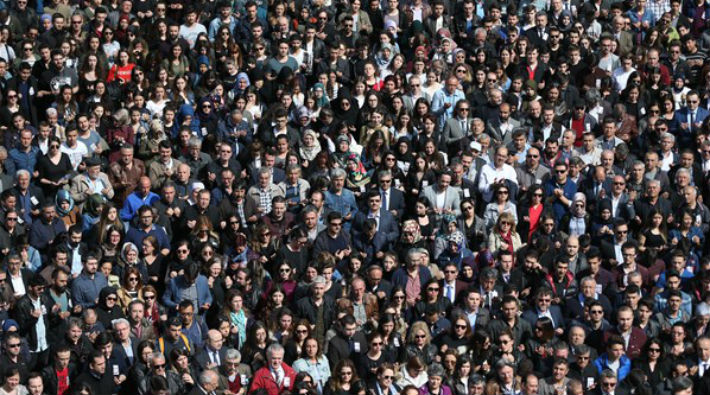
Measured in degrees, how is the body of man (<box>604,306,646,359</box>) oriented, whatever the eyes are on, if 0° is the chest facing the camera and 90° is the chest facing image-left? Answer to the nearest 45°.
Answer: approximately 0°

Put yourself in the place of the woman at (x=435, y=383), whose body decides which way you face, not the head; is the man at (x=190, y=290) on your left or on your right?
on your right

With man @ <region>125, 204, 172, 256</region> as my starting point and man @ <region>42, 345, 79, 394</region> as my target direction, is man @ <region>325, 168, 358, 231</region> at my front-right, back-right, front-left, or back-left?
back-left

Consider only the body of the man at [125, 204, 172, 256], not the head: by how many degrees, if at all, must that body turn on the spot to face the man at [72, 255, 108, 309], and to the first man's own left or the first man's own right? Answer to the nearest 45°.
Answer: approximately 45° to the first man's own right

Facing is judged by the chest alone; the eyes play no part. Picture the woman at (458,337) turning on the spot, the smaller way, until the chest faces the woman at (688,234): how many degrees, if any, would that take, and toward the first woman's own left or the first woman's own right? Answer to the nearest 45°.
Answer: approximately 135° to the first woman's own left

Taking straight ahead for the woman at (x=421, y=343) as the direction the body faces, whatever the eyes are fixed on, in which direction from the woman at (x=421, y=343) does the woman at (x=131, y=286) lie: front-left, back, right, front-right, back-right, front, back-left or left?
right

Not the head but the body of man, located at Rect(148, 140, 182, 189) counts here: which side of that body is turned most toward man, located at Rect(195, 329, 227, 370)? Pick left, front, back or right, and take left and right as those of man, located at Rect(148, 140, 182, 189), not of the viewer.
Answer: front

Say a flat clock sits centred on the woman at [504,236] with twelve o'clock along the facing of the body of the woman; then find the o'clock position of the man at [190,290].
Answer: The man is roughly at 2 o'clock from the woman.

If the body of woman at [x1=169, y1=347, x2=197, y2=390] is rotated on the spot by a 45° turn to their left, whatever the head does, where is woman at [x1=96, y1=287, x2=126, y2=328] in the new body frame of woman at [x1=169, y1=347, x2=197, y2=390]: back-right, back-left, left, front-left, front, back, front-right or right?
back-left

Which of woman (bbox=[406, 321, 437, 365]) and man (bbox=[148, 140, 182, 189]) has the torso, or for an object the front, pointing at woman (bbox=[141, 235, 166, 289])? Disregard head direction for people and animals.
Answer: the man
